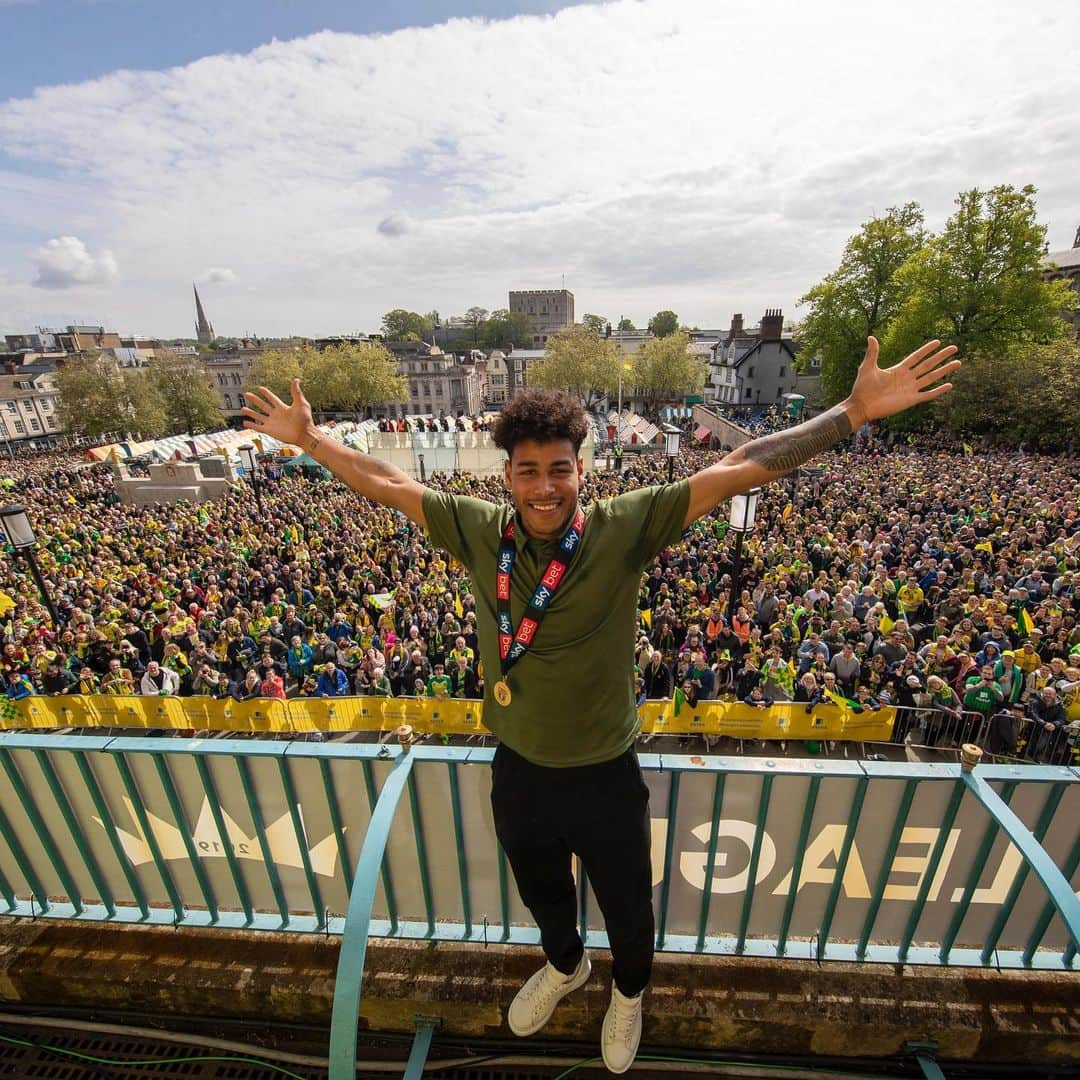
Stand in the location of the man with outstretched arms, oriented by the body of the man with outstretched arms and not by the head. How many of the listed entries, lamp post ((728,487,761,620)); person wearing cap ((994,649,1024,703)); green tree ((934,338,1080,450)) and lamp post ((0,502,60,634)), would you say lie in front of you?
0

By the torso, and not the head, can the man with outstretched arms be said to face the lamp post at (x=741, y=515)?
no

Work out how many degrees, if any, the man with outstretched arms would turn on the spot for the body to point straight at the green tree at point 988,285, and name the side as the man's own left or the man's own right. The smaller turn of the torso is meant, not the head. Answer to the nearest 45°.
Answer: approximately 135° to the man's own left

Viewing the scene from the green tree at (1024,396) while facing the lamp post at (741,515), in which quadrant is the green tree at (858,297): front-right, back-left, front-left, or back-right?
back-right

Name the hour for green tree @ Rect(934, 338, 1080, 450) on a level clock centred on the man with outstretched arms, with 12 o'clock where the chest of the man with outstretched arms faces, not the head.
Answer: The green tree is roughly at 7 o'clock from the man with outstretched arms.

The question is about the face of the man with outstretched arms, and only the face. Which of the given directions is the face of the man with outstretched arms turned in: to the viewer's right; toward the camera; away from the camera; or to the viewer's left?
toward the camera

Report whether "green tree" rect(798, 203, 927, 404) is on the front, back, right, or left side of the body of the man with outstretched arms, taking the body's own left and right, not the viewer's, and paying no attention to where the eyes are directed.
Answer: back

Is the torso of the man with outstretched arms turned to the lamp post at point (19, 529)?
no

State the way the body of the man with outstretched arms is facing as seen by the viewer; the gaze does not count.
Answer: toward the camera

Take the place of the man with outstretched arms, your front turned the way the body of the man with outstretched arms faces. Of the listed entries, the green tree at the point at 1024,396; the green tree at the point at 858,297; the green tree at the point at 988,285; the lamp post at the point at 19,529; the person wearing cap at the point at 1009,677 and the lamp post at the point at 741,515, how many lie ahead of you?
0

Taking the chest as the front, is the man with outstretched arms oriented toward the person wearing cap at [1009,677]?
no

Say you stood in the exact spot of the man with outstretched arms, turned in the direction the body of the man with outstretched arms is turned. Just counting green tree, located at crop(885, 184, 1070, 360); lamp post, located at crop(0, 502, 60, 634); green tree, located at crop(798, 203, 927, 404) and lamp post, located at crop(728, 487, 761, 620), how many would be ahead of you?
0
